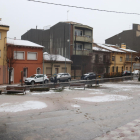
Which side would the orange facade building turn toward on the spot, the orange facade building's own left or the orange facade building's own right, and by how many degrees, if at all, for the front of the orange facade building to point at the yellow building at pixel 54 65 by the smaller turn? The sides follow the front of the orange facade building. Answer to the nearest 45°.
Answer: approximately 135° to the orange facade building's own left

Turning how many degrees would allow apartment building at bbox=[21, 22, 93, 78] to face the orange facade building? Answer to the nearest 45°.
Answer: approximately 90° to its right

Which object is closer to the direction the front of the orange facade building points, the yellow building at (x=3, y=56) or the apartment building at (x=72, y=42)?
the yellow building

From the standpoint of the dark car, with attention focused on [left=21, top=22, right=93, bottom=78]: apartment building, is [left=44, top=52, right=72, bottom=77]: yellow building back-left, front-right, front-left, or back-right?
front-left

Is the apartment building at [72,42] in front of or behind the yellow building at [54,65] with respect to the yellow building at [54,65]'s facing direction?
behind

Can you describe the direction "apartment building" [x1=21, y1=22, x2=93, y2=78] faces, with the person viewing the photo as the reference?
facing the viewer and to the right of the viewer

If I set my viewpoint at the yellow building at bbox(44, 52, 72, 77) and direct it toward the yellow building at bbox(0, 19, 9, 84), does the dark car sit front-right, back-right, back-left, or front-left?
back-left

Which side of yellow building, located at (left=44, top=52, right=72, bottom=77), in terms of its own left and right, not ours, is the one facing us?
front

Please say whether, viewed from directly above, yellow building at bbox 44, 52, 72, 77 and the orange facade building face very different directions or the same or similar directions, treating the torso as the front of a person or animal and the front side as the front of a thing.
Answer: same or similar directions

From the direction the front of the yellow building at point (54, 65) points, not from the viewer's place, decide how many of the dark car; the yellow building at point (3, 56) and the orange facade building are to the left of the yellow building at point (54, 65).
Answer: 1

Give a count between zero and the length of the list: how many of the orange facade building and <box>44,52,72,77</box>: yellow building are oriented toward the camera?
2
